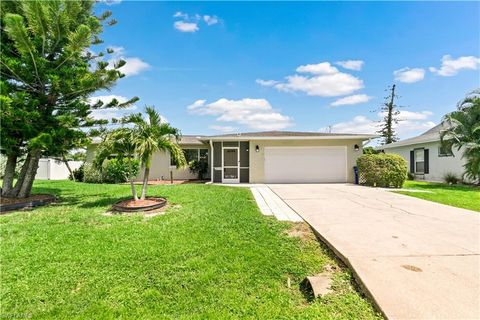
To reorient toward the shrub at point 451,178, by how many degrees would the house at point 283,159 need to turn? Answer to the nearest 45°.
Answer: approximately 90° to its left

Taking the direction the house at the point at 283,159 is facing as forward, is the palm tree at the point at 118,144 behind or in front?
in front

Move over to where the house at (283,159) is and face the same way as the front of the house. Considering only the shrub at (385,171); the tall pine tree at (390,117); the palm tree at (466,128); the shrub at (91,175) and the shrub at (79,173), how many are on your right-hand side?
2

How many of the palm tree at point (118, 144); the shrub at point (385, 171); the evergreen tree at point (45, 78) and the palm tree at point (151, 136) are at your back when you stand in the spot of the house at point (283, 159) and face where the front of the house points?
0

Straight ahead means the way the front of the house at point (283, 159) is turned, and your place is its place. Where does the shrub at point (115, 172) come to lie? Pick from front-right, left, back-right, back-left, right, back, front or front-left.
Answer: right

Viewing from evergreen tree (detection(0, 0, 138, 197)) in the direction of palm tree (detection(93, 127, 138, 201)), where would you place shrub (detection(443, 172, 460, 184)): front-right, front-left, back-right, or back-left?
front-left

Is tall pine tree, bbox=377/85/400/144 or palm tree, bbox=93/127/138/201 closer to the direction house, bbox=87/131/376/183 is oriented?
the palm tree

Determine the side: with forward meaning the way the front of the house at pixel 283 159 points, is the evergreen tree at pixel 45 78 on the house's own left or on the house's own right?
on the house's own right

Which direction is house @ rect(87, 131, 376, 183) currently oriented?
toward the camera

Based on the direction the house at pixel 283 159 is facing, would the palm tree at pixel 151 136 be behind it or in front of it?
in front

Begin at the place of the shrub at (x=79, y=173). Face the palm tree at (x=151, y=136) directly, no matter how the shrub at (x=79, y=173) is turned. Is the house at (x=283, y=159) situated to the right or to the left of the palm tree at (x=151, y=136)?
left

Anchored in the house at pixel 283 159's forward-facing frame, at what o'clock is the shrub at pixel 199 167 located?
The shrub is roughly at 4 o'clock from the house.

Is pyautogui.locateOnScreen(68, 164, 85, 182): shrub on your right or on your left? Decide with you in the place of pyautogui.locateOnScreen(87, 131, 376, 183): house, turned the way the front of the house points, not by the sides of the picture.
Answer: on your right

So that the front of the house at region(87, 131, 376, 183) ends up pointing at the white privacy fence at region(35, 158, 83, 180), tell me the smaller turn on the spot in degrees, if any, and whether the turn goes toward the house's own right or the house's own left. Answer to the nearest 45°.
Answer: approximately 90° to the house's own right

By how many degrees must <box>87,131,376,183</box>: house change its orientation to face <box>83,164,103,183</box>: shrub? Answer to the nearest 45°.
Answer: approximately 90° to its right

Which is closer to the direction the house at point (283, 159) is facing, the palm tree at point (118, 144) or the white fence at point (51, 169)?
the palm tree

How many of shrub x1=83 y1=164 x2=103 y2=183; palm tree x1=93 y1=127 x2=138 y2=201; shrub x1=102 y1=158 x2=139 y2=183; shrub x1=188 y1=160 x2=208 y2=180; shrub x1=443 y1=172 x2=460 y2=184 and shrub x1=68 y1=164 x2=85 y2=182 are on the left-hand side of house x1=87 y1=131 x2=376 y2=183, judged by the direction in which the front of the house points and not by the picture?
1

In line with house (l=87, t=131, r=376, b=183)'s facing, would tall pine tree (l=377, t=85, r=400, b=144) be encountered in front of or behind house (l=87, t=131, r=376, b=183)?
behind
